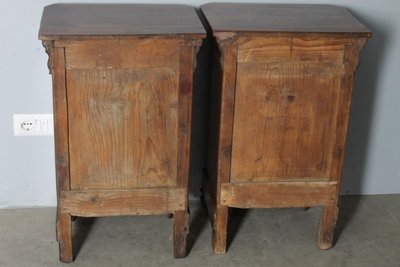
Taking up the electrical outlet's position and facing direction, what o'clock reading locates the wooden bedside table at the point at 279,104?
The wooden bedside table is roughly at 10 o'clock from the electrical outlet.

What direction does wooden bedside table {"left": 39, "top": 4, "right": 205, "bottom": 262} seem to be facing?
away from the camera

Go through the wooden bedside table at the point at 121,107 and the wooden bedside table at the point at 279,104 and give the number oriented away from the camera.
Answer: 2

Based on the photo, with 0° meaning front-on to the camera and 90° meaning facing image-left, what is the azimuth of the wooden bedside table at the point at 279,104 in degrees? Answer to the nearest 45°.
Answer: approximately 180°

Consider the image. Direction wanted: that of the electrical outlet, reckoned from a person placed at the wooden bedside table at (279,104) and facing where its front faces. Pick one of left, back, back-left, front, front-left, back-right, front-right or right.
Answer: left

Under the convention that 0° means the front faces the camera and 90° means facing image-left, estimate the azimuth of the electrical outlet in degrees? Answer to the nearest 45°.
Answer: approximately 0°
